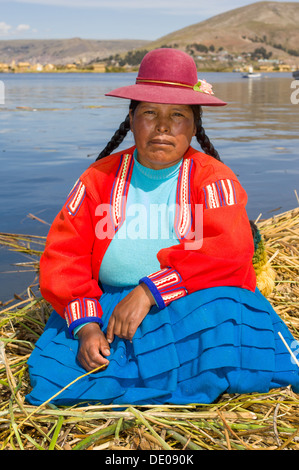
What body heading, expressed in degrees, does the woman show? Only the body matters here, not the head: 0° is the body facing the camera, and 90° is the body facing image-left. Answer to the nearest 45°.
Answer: approximately 0°
